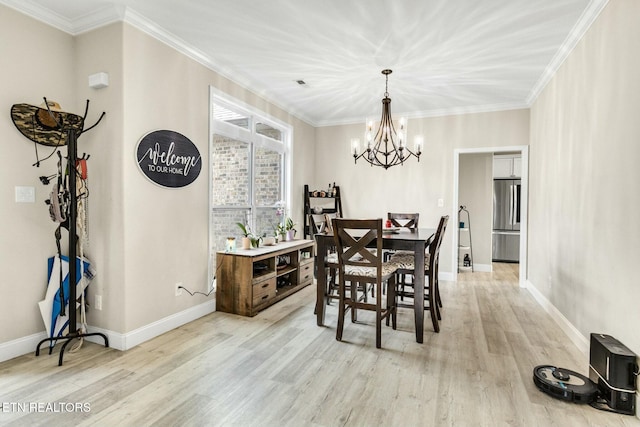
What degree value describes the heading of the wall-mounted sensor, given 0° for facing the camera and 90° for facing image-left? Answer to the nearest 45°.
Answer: approximately 45°

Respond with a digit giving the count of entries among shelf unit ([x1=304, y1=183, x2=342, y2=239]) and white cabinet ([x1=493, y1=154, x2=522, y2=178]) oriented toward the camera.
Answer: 2

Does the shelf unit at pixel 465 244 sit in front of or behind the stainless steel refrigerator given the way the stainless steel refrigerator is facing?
in front

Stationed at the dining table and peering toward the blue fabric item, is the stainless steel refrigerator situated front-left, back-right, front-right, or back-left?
back-right

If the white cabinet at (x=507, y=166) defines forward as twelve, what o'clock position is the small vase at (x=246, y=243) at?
The small vase is roughly at 1 o'clock from the white cabinet.

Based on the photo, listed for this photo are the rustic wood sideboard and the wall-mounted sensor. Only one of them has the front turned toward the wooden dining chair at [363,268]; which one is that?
the rustic wood sideboard

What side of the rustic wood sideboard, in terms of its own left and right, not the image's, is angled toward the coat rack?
right

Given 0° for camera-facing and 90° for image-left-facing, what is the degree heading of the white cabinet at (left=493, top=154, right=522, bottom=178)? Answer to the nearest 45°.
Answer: approximately 0°

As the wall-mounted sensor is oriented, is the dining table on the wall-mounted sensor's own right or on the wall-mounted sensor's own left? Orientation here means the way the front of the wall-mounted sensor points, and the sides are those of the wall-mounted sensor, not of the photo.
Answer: on the wall-mounted sensor's own left

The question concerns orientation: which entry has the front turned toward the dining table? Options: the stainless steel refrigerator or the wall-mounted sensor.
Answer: the stainless steel refrigerator

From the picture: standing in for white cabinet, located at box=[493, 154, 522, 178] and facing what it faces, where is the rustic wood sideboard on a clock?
The rustic wood sideboard is roughly at 1 o'clock from the white cabinet.
